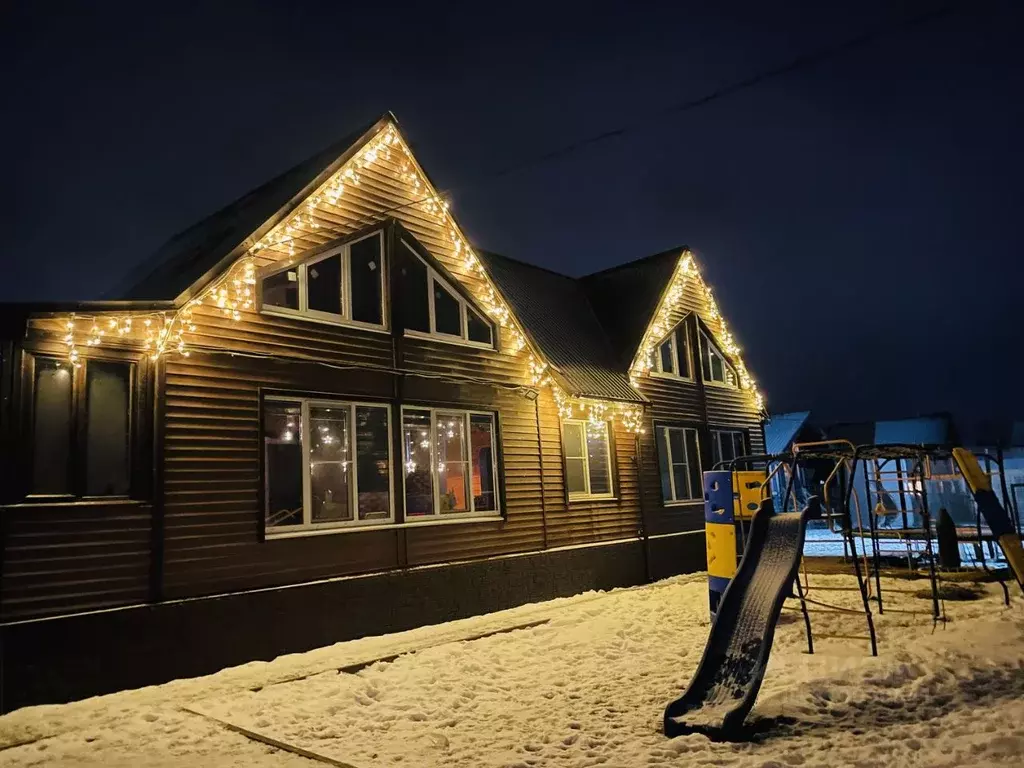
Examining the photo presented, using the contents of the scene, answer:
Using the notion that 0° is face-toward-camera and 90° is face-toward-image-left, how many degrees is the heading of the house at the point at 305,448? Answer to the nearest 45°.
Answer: approximately 315°

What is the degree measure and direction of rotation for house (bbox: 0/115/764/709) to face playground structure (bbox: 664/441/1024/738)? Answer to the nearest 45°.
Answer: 0° — it already faces it
